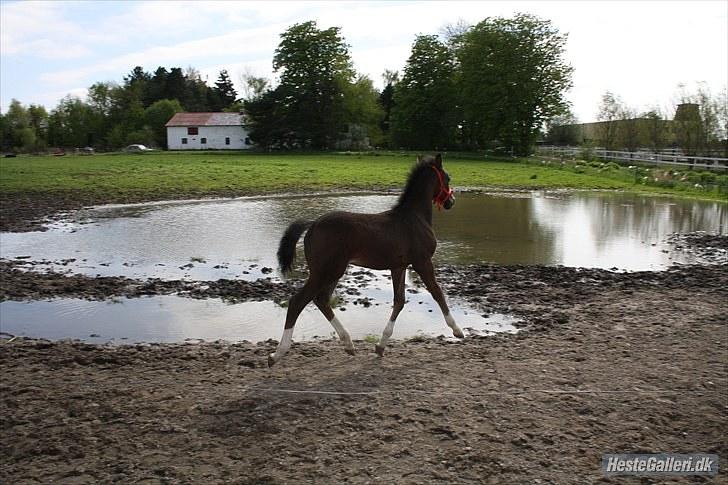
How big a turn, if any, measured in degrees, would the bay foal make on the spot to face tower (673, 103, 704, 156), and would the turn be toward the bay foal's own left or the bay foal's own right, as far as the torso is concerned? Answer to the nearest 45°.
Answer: approximately 45° to the bay foal's own left

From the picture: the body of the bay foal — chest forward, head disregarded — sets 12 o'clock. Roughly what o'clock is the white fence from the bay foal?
The white fence is roughly at 10 o'clock from the bay foal.

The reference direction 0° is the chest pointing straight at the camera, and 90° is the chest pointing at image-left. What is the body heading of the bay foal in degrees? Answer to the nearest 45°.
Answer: approximately 270°
